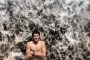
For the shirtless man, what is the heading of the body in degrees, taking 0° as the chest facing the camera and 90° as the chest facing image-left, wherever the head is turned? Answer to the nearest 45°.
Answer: approximately 0°
